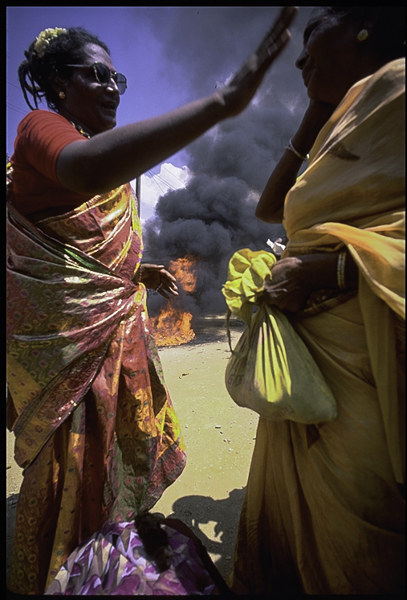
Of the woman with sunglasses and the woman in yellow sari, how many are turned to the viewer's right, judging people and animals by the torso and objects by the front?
1

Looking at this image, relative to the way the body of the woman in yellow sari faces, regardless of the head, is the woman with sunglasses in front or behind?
in front

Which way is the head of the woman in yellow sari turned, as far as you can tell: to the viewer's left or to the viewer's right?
to the viewer's left

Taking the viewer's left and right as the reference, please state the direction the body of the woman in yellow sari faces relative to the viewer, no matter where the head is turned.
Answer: facing to the left of the viewer

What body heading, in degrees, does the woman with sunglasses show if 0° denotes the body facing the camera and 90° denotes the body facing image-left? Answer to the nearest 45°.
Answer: approximately 270°

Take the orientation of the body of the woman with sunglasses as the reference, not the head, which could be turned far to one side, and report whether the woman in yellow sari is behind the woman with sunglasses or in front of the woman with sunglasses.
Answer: in front
